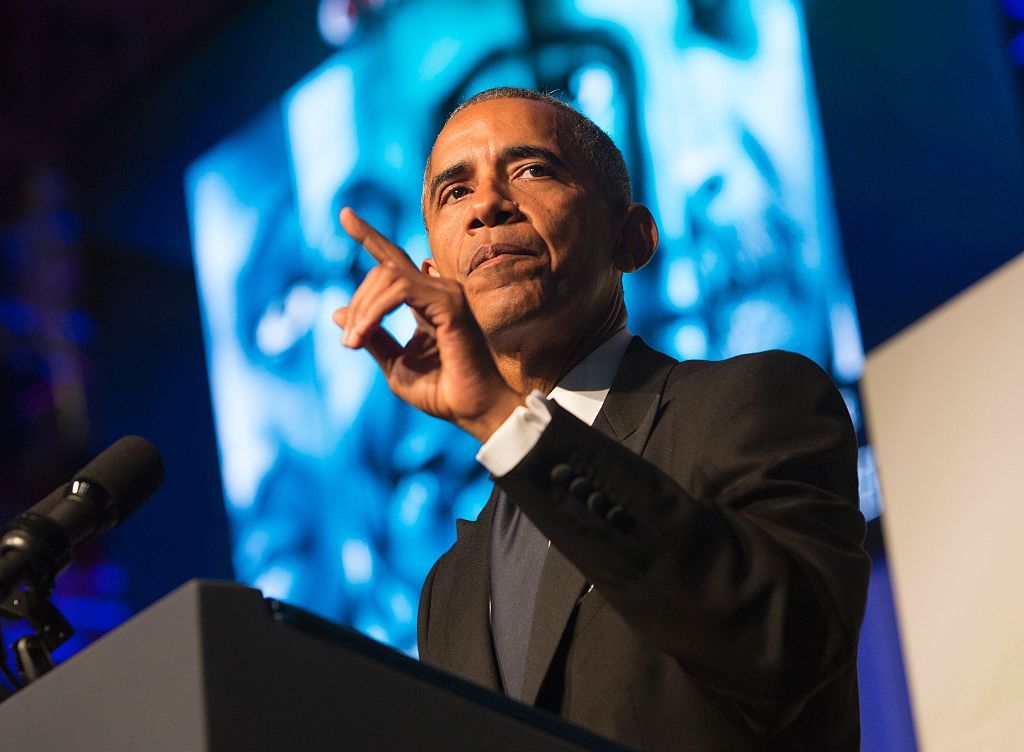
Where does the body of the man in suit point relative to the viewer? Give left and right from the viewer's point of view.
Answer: facing the viewer and to the left of the viewer
